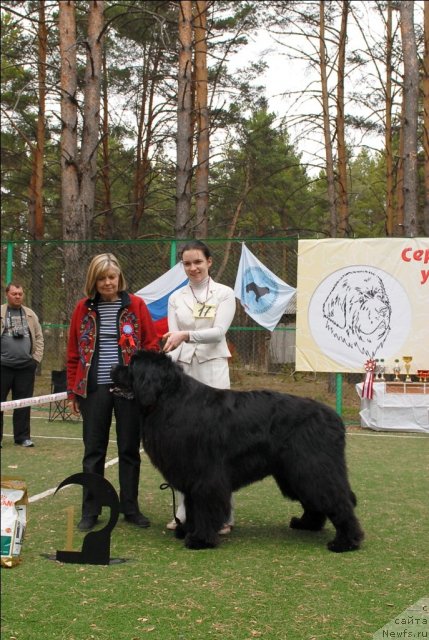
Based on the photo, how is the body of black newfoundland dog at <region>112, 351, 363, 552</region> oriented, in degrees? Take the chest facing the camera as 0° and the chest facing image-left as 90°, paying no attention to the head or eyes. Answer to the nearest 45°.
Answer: approximately 90°

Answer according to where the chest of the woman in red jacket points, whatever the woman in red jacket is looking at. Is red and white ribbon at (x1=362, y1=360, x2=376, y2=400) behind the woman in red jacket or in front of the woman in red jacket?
behind

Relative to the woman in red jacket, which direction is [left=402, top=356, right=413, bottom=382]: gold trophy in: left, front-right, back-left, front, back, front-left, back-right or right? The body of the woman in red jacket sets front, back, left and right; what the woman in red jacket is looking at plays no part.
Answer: back-left

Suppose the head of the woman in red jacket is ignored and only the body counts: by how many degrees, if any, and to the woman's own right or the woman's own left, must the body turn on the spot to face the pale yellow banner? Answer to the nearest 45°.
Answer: approximately 135° to the woman's own left

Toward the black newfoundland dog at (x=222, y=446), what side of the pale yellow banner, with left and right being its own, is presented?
front

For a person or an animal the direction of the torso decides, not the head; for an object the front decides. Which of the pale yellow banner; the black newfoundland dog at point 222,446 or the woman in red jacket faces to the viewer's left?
the black newfoundland dog

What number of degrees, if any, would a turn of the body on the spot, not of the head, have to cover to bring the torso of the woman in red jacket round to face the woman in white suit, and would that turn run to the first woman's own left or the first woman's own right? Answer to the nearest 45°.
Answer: approximately 90° to the first woman's own left

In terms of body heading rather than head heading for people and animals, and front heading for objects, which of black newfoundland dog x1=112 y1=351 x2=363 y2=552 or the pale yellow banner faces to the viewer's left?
the black newfoundland dog

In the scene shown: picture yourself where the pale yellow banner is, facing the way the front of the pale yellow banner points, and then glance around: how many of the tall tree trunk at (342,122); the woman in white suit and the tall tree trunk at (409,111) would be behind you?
2

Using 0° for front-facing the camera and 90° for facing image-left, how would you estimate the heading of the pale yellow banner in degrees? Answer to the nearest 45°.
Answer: approximately 0°

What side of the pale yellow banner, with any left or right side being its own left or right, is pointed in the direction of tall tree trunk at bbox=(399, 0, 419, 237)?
back

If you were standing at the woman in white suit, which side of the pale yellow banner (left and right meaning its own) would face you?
front

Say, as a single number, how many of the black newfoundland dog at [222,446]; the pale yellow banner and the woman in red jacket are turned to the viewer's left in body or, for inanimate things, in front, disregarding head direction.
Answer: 1
